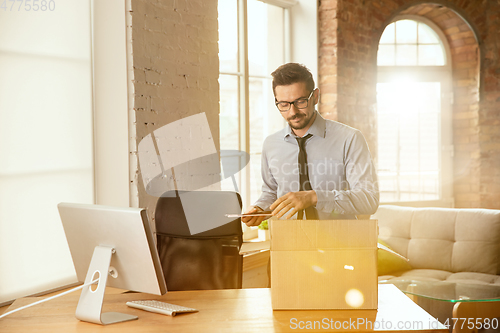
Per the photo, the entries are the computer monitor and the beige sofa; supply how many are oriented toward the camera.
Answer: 1

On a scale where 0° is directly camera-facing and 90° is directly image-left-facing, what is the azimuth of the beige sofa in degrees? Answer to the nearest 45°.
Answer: approximately 0°

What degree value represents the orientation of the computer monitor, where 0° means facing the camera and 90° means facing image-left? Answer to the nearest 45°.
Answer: approximately 225°

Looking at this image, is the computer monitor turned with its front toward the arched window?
yes

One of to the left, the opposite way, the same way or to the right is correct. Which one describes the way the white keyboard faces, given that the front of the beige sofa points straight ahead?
the opposite way

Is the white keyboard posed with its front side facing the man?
yes

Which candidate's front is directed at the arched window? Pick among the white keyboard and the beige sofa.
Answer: the white keyboard

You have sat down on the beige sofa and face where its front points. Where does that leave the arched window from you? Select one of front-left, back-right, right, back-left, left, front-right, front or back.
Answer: back

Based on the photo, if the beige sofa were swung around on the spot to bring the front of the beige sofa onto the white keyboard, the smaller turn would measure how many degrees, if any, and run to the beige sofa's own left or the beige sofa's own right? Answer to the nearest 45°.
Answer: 0° — it already faces it

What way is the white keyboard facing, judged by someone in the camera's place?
facing away from the viewer and to the right of the viewer
